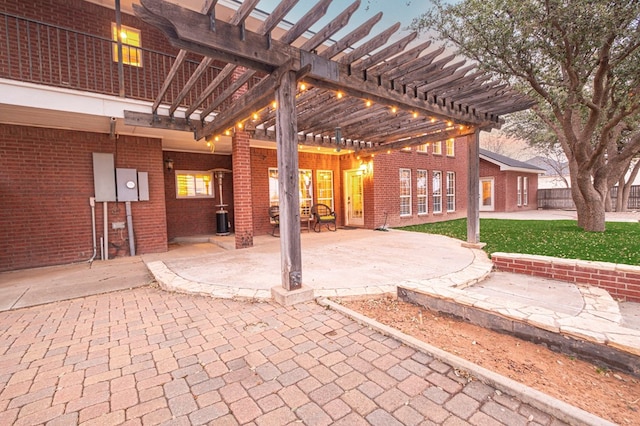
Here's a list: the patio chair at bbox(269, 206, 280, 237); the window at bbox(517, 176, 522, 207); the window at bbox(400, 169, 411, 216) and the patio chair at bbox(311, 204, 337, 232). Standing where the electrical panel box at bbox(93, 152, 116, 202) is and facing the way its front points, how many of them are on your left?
4

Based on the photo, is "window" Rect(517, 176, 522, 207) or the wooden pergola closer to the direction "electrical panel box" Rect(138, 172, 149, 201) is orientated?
the wooden pergola

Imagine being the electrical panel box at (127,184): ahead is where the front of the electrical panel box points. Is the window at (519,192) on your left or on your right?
on your left

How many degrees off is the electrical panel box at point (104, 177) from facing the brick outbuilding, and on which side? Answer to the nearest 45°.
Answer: approximately 90° to its left

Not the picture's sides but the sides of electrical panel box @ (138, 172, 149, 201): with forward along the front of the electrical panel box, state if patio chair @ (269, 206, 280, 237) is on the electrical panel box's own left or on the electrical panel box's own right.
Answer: on the electrical panel box's own left

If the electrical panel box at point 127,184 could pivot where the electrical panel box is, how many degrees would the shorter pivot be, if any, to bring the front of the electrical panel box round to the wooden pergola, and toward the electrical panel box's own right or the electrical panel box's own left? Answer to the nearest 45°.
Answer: approximately 45° to the electrical panel box's own left

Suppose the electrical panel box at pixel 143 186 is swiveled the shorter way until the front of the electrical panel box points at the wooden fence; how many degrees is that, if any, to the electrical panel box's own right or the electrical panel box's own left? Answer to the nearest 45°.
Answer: approximately 90° to the electrical panel box's own left

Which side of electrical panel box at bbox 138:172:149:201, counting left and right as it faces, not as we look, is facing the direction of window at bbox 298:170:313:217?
left

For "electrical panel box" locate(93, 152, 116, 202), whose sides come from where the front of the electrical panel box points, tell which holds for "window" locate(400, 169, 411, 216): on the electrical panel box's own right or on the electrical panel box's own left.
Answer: on the electrical panel box's own left
